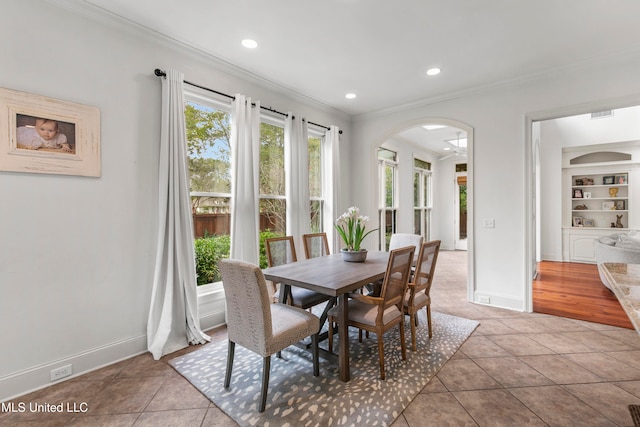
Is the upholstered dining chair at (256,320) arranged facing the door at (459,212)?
yes

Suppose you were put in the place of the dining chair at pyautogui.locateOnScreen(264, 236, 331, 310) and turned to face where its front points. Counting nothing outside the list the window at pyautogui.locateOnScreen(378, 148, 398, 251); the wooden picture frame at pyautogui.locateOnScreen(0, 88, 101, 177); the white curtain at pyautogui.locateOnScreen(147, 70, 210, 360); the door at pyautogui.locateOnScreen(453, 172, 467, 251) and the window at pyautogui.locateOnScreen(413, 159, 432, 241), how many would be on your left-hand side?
3

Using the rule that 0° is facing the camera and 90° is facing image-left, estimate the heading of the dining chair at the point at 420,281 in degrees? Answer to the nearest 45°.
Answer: approximately 135°

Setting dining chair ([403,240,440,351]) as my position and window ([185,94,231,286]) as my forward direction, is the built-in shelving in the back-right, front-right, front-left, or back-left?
back-right

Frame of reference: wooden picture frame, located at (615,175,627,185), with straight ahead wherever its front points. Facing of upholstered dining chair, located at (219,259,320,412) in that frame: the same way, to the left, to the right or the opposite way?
the opposite way

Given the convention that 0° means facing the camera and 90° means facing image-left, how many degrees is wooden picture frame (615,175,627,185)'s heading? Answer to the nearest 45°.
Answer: approximately 0°
